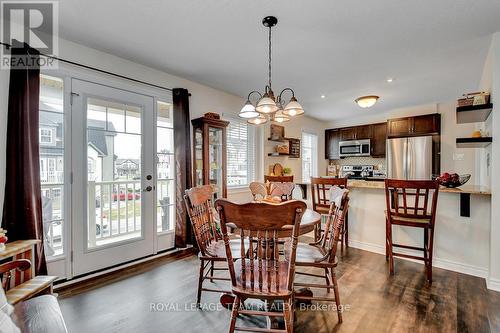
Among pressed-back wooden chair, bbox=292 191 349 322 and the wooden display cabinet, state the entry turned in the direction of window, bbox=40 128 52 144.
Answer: the pressed-back wooden chair

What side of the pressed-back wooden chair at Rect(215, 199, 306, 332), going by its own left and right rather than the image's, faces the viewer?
back

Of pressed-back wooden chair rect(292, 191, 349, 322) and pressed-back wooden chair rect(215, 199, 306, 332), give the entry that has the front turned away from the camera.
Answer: pressed-back wooden chair rect(215, 199, 306, 332)

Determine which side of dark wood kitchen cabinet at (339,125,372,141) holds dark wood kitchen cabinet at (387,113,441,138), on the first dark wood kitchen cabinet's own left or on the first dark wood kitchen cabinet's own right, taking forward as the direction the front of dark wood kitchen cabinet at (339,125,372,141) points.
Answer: on the first dark wood kitchen cabinet's own left

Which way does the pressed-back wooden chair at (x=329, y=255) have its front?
to the viewer's left

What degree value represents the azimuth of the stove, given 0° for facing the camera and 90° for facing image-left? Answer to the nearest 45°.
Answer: approximately 0°

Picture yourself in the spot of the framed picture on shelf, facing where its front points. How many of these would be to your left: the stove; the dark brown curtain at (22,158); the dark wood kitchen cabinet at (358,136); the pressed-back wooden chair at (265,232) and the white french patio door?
2

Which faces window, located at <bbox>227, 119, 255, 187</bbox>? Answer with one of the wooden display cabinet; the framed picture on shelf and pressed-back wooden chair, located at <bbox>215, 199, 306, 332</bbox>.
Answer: the pressed-back wooden chair
